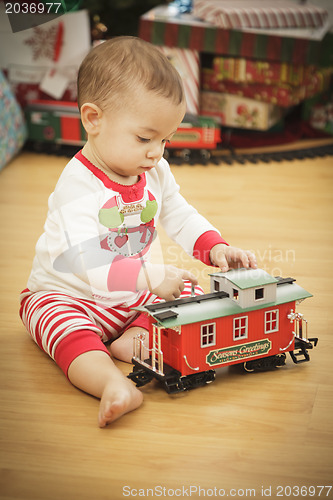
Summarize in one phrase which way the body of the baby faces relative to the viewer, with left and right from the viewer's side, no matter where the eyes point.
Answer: facing the viewer and to the right of the viewer

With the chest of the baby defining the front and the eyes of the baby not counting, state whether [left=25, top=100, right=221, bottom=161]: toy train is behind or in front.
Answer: behind

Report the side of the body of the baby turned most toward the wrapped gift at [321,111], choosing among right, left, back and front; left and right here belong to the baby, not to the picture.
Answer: left

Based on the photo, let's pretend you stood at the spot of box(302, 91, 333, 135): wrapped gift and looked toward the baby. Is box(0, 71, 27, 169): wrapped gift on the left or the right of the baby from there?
right

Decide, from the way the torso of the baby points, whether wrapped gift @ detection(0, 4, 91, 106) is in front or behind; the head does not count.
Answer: behind

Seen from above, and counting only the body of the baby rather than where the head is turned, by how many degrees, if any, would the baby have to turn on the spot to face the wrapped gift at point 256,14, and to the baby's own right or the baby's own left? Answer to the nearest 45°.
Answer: approximately 135° to the baby's own left

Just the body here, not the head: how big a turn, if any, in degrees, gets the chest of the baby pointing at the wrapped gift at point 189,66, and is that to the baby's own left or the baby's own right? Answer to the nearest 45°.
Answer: approximately 135° to the baby's own left

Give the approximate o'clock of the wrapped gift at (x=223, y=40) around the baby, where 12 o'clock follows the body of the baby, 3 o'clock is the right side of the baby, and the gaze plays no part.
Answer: The wrapped gift is roughly at 8 o'clock from the baby.
